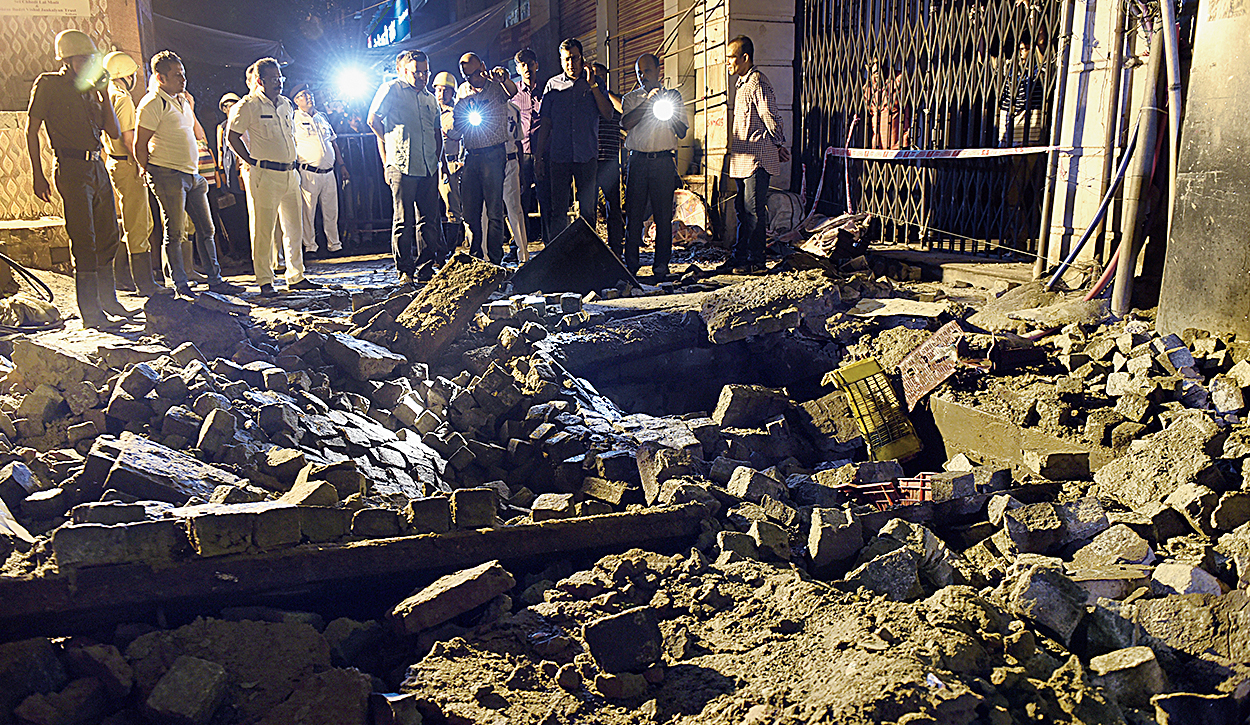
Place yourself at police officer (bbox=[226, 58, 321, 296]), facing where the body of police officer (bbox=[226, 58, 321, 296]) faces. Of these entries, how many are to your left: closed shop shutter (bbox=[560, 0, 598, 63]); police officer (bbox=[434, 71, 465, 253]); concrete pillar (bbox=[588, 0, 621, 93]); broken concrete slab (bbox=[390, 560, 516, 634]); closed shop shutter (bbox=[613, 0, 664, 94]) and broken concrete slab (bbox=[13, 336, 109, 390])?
4

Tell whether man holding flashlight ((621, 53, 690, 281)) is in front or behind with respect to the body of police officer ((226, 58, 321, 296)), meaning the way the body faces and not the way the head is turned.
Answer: in front

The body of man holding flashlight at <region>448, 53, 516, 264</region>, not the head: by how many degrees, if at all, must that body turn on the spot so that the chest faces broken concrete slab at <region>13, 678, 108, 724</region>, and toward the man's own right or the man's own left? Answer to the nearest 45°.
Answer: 0° — they already face it

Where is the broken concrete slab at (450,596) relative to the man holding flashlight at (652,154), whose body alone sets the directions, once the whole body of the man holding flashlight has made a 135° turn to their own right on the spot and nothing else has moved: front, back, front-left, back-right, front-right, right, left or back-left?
back-left

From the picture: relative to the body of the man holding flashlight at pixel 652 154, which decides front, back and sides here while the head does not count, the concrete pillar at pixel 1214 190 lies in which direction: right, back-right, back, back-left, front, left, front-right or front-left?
front-left

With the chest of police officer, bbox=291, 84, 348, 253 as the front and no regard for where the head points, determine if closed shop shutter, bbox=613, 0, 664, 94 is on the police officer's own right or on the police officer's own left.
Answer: on the police officer's own left

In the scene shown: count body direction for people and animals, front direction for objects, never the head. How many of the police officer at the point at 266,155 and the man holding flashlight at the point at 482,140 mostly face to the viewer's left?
0

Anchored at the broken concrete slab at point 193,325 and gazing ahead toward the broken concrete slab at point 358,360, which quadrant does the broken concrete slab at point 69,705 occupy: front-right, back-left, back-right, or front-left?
front-right

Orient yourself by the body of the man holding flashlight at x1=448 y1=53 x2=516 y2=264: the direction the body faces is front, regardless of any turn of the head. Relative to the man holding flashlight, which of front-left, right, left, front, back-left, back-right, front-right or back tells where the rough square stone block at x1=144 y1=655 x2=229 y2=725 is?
front

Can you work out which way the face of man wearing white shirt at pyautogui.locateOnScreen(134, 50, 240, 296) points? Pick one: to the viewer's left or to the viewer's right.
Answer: to the viewer's right

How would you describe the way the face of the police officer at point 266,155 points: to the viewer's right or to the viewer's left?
to the viewer's right

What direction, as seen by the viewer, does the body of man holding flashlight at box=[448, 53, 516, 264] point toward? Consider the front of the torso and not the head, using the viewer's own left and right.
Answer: facing the viewer

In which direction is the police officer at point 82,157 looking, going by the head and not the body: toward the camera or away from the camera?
toward the camera

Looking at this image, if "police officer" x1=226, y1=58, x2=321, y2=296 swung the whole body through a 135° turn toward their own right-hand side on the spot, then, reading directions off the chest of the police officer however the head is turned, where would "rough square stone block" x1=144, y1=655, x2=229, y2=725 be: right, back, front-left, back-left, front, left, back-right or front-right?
left

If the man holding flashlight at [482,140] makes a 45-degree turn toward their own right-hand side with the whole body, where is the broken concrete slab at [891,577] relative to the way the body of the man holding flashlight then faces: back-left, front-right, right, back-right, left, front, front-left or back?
front-left

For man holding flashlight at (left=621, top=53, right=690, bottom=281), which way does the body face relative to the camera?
toward the camera

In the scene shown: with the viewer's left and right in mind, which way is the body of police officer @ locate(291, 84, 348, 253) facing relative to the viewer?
facing the viewer and to the right of the viewer

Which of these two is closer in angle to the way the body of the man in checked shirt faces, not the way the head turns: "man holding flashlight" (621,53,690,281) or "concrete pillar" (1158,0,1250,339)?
the man holding flashlight

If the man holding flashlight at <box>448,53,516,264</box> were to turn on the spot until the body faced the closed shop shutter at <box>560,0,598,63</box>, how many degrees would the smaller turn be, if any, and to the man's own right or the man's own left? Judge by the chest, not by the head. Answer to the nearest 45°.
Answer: approximately 180°
